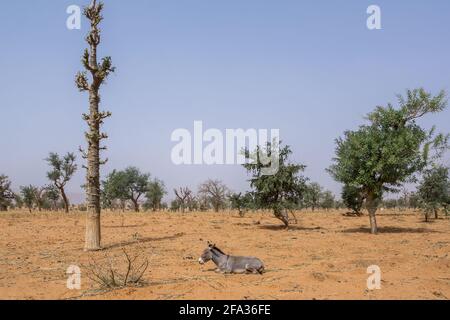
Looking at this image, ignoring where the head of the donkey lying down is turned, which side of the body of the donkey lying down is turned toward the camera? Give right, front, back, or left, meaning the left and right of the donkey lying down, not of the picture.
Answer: left

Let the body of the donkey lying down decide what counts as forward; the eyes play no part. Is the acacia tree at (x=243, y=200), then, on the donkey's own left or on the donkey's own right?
on the donkey's own right

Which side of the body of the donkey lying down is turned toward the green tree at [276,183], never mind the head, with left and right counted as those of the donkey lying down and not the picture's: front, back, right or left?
right

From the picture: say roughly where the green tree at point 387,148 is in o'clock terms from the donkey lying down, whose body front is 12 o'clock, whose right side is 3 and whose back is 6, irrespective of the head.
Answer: The green tree is roughly at 4 o'clock from the donkey lying down.

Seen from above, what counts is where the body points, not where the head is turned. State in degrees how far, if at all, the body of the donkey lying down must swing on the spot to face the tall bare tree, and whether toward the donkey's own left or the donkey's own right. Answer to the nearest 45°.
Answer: approximately 45° to the donkey's own right

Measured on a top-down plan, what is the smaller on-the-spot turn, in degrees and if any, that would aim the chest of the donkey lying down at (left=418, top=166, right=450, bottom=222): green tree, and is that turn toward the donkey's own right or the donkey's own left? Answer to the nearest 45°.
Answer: approximately 135° to the donkey's own right
